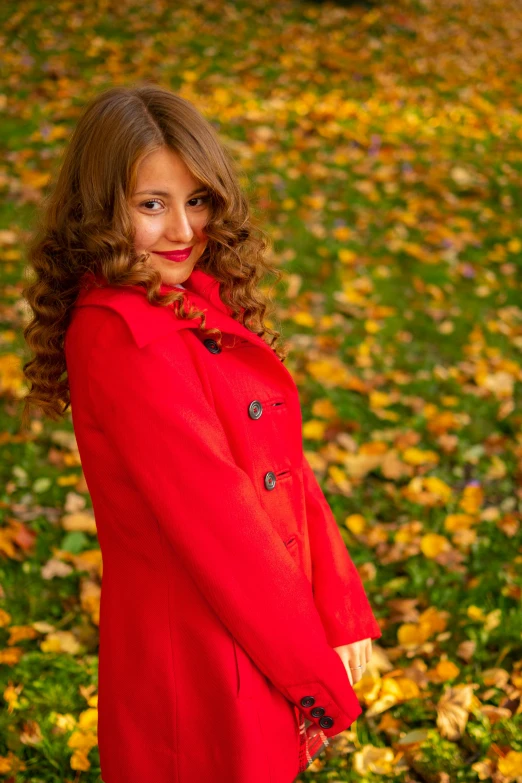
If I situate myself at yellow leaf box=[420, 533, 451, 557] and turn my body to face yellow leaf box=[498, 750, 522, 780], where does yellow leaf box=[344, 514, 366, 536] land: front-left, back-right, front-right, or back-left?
back-right

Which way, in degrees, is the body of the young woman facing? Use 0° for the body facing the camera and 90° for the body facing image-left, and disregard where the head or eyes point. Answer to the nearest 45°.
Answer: approximately 315°
